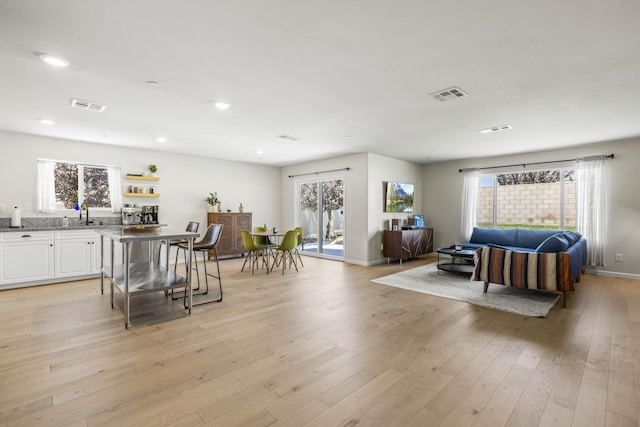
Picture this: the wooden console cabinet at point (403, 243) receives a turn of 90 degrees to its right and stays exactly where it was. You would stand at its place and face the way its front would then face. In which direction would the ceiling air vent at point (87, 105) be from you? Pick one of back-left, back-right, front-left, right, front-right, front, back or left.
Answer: front

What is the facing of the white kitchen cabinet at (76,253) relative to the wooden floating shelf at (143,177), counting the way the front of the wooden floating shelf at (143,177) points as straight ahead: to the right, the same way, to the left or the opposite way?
the same way

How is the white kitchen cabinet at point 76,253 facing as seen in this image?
toward the camera

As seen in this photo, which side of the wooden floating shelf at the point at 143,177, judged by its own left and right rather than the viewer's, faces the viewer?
front

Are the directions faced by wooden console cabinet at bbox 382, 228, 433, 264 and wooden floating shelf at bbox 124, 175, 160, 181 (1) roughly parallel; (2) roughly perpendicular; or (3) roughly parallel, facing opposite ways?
roughly parallel

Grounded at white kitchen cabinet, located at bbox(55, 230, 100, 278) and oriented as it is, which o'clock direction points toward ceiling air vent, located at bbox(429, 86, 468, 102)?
The ceiling air vent is roughly at 11 o'clock from the white kitchen cabinet.

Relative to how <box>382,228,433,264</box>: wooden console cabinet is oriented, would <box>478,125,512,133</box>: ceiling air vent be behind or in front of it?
in front

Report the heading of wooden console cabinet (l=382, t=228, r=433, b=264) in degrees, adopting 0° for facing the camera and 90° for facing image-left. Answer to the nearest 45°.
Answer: approximately 315°

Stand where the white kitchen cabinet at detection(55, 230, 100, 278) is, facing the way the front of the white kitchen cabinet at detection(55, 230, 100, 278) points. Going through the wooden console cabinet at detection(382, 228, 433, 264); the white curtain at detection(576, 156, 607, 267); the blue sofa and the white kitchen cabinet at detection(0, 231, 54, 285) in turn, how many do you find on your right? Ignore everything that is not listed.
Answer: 1

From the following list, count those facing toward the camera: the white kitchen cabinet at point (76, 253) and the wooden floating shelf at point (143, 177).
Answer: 2

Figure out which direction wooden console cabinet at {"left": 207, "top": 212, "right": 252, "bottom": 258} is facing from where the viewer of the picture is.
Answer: facing the viewer and to the right of the viewer
